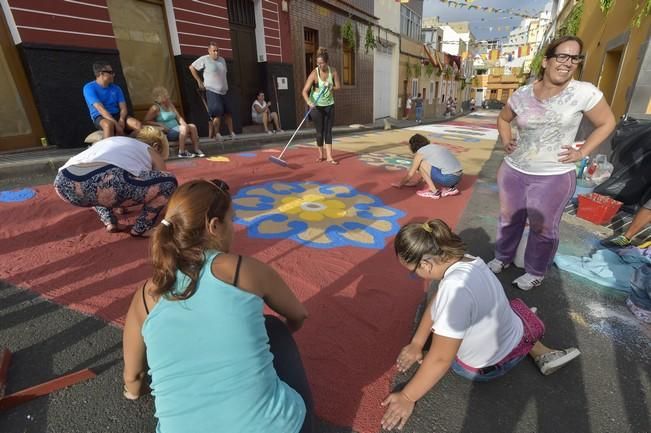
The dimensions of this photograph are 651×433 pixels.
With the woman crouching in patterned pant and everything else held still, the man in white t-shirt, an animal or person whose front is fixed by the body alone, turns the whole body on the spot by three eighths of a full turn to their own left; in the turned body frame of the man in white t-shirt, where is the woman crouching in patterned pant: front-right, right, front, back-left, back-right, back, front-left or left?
back

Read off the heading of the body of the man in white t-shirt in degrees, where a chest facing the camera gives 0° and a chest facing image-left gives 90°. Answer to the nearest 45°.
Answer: approximately 315°

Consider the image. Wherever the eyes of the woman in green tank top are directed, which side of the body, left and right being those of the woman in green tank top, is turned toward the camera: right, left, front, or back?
front

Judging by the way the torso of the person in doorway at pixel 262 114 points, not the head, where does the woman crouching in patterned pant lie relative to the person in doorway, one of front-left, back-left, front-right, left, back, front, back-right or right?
front-right

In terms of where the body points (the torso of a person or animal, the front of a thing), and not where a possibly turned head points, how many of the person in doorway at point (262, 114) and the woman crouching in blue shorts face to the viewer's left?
1

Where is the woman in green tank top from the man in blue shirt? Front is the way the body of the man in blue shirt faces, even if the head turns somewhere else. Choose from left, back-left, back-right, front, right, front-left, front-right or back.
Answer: front-left

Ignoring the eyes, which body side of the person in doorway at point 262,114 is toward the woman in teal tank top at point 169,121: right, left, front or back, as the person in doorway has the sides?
right

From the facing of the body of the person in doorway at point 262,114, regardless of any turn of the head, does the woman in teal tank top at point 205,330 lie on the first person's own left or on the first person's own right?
on the first person's own right

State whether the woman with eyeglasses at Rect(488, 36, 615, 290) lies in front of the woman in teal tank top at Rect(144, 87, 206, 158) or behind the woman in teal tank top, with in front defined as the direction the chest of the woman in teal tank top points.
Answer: in front

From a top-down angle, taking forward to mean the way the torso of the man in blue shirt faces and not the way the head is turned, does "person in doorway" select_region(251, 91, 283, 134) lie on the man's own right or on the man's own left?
on the man's own left

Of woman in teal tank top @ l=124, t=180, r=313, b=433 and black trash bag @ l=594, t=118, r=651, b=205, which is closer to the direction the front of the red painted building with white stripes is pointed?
the black trash bag

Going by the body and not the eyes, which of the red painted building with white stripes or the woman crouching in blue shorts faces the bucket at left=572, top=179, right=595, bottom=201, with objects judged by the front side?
the red painted building with white stripes

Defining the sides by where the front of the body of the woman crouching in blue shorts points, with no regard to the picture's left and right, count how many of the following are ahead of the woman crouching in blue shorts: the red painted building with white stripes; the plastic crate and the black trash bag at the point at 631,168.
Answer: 1

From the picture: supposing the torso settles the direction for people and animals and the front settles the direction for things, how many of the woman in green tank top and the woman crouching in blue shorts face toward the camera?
1

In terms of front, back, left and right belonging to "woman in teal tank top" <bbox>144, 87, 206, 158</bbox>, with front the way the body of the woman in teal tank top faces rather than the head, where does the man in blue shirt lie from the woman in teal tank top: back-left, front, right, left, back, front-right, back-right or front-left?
right
